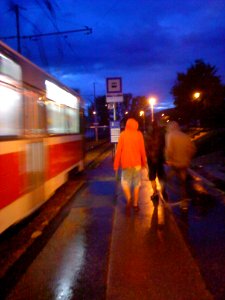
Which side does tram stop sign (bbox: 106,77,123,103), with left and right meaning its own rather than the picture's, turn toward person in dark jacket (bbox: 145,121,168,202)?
front

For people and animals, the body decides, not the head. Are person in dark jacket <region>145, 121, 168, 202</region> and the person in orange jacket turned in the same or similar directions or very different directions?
same or similar directions

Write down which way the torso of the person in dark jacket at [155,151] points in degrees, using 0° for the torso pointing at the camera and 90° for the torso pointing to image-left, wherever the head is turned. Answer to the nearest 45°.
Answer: approximately 180°

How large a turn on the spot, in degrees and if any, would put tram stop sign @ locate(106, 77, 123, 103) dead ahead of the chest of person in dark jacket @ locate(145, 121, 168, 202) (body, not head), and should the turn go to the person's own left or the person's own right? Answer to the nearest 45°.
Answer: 0° — they already face it

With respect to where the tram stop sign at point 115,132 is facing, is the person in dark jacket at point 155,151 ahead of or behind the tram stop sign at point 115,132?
ahead

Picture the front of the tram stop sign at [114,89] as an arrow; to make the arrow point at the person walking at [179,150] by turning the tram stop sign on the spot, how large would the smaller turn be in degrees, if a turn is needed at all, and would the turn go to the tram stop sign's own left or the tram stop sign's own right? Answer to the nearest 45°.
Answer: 0° — it already faces them

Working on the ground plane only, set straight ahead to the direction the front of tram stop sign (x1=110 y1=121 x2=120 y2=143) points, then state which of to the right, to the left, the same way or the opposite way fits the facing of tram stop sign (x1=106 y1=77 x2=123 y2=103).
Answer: the same way

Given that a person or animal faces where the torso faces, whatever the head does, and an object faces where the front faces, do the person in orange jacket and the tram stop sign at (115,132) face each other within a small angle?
yes

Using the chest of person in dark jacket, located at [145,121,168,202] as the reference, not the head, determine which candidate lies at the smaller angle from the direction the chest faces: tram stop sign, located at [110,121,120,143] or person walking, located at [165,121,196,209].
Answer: the tram stop sign

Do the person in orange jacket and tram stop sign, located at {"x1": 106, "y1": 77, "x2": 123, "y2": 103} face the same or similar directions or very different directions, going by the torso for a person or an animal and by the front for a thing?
very different directions

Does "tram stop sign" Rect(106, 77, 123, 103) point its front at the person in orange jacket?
yes

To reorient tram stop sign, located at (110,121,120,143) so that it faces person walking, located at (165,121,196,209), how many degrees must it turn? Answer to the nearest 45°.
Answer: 0° — it already faces them

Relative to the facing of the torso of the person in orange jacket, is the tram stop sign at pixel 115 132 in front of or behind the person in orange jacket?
in front

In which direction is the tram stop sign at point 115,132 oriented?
toward the camera

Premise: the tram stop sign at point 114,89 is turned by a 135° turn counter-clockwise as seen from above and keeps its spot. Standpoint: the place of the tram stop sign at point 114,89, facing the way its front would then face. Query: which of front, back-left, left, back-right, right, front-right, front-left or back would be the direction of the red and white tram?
back-right

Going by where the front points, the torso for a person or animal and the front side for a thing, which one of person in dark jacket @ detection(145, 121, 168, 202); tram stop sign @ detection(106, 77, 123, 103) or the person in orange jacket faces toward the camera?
the tram stop sign

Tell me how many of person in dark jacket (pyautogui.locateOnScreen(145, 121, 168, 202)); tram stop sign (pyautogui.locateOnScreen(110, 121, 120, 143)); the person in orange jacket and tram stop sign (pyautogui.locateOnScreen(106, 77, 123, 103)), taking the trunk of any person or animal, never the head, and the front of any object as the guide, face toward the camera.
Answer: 2

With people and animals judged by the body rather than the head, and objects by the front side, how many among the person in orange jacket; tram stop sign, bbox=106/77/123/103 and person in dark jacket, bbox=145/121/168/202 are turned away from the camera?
2

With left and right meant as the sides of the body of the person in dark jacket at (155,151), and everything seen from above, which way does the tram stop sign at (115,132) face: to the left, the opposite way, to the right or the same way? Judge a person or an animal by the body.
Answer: the opposite way

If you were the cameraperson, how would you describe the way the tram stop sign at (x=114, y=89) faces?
facing the viewer
